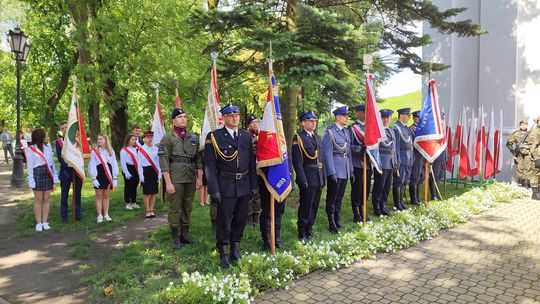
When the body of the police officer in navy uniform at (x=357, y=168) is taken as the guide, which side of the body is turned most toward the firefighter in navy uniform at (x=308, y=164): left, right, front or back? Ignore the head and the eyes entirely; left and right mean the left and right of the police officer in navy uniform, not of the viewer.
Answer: right

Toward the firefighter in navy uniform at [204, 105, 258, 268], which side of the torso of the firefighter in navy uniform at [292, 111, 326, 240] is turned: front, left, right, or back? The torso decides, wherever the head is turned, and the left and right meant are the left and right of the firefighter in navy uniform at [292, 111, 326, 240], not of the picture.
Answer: right

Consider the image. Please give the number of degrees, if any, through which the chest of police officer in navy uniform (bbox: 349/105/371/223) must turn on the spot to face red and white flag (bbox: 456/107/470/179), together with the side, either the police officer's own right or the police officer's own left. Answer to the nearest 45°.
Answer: approximately 90° to the police officer's own left

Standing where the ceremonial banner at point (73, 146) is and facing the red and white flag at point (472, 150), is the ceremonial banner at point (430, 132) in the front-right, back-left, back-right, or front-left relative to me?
front-right

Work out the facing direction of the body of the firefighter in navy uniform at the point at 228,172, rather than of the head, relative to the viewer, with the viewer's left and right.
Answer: facing the viewer and to the right of the viewer

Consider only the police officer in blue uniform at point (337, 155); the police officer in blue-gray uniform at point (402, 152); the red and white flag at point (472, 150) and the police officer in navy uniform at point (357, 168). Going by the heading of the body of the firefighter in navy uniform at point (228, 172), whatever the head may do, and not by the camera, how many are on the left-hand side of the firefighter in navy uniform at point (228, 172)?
4

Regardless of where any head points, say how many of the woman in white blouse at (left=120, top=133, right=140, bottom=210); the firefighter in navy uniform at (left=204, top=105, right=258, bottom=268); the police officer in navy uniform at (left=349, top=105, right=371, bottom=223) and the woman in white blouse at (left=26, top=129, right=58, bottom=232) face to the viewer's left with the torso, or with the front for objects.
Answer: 0

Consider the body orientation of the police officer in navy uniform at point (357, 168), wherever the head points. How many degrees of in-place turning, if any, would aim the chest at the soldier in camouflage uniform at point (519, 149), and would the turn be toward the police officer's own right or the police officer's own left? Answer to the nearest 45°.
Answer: approximately 90° to the police officer's own left

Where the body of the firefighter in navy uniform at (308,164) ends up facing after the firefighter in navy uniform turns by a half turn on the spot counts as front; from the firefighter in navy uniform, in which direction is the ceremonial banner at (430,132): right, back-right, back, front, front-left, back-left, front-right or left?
right

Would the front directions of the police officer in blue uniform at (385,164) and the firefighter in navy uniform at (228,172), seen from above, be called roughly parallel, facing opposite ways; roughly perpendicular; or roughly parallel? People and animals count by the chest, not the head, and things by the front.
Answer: roughly parallel

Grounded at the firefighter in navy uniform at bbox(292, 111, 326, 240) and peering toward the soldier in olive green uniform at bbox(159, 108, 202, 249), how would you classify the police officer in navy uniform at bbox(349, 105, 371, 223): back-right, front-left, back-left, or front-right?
back-right

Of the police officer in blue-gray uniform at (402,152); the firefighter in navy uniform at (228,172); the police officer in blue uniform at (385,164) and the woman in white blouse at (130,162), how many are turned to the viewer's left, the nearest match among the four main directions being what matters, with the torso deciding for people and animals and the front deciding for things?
0

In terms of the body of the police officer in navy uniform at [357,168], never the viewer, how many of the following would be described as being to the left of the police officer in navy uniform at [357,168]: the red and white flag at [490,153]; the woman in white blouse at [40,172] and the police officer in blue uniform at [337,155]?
1
